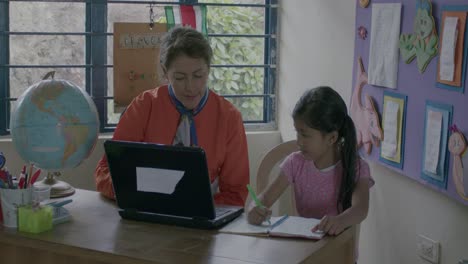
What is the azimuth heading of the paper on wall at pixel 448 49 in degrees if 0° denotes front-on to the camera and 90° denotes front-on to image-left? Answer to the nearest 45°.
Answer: approximately 45°

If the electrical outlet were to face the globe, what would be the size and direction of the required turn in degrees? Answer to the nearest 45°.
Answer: approximately 45° to its right

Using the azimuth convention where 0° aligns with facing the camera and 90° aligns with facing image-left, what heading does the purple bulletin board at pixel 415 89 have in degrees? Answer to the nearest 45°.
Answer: approximately 45°

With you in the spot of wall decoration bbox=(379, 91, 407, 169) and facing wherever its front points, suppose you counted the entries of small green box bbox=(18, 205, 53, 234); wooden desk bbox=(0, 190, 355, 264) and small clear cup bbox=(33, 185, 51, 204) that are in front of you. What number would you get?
3

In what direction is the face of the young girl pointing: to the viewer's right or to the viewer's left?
to the viewer's left
